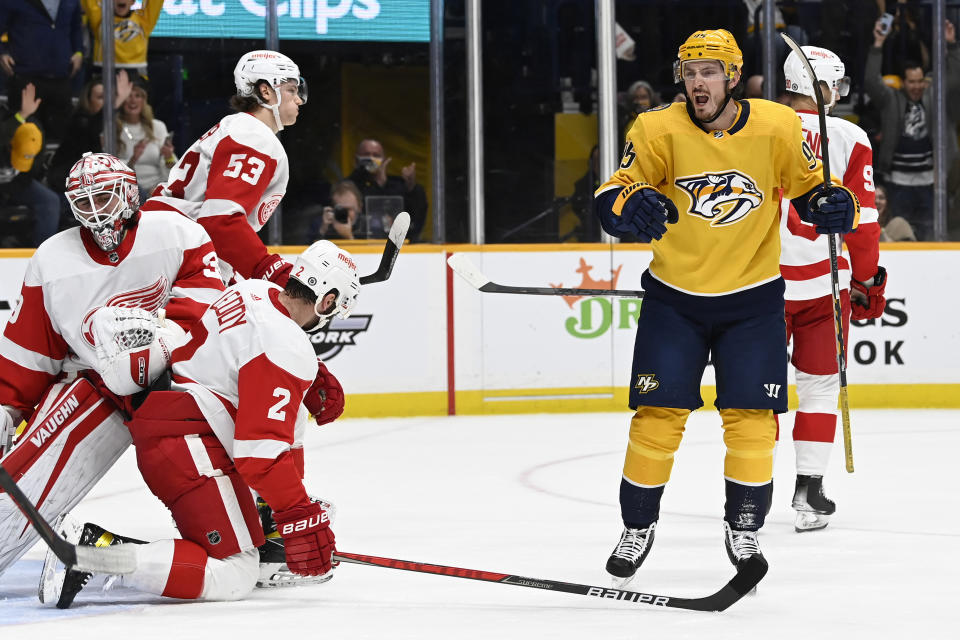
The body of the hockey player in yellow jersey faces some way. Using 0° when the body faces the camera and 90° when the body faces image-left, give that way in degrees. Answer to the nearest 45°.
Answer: approximately 0°

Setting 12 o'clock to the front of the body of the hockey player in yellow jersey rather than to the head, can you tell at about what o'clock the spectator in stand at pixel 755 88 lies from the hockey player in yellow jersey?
The spectator in stand is roughly at 6 o'clock from the hockey player in yellow jersey.

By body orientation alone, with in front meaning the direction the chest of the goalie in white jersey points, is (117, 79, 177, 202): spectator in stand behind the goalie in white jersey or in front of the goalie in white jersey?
behind

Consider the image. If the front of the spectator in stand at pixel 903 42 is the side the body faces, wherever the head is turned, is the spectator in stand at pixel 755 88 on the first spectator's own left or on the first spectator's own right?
on the first spectator's own right

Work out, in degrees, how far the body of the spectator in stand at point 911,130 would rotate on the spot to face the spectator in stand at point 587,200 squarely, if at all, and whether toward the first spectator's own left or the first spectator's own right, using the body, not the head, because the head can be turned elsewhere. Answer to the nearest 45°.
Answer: approximately 90° to the first spectator's own right

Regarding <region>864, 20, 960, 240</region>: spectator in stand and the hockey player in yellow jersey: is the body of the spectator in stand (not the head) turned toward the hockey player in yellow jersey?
yes

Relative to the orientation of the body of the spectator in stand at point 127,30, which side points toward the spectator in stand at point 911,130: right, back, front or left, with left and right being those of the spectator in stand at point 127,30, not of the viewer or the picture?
left
